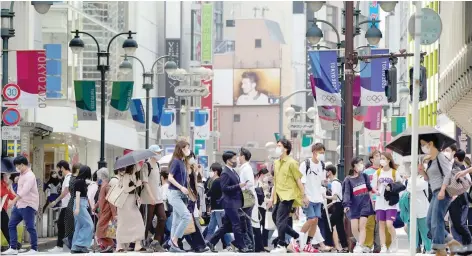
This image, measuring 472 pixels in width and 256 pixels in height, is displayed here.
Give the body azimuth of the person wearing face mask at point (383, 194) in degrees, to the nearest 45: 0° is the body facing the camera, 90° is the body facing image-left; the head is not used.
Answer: approximately 45°

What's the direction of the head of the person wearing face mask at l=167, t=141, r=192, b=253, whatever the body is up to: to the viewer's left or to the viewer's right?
to the viewer's right

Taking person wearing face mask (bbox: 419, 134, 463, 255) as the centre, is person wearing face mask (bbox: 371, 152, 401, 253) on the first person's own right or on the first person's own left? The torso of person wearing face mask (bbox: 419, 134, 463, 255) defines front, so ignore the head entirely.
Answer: on the first person's own right
